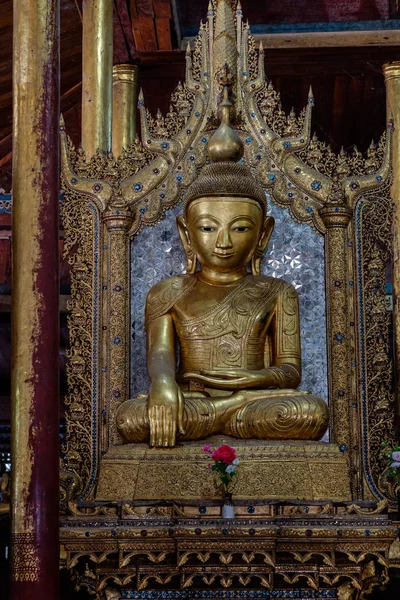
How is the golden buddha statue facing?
toward the camera

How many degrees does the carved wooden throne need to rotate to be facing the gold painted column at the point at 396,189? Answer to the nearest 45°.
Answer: approximately 135° to its left

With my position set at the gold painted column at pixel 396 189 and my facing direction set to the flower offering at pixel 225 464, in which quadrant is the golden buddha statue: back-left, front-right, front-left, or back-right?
front-right

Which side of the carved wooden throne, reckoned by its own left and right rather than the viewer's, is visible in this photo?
front

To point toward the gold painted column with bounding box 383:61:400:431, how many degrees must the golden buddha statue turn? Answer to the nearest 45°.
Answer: approximately 135° to its left

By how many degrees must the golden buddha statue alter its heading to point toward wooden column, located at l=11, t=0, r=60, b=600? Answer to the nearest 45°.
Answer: approximately 45° to its right

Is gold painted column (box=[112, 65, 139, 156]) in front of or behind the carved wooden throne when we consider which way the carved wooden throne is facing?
behind
